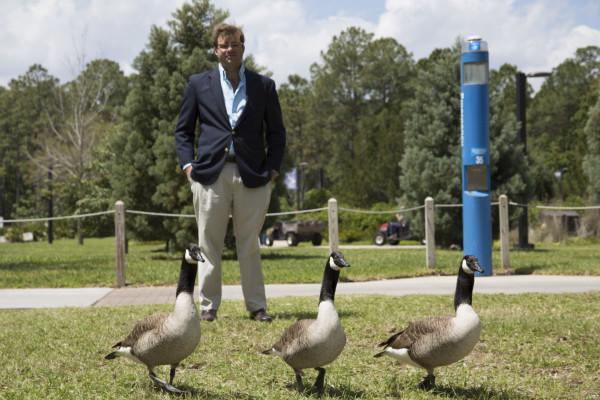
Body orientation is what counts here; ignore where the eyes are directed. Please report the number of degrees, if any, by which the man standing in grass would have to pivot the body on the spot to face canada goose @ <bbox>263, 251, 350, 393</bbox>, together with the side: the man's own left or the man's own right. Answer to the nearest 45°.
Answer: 0° — they already face it

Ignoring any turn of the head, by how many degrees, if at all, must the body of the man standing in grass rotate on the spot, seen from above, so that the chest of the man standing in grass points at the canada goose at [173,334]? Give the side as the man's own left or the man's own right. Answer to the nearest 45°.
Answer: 0° — they already face it

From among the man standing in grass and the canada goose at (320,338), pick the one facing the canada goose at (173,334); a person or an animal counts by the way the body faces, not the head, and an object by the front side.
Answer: the man standing in grass

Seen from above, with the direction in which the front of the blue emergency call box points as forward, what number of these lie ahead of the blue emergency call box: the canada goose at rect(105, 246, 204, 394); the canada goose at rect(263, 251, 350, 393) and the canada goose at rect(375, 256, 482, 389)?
3

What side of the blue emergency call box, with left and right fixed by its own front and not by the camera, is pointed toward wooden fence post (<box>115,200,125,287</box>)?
right

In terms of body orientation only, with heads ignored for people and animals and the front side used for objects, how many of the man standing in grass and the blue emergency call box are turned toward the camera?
2

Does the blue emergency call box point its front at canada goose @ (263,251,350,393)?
yes

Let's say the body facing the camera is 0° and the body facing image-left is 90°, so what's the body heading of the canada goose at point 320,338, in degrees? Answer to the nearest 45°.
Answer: approximately 315°

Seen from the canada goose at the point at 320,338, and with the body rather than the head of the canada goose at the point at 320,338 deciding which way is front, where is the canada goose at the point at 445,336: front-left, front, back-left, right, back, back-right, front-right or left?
front-left

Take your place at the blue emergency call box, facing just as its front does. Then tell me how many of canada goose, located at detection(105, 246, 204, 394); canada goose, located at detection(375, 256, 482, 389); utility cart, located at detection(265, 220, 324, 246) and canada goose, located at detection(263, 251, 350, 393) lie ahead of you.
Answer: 3

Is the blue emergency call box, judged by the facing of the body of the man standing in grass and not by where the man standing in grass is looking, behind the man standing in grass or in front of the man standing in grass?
behind

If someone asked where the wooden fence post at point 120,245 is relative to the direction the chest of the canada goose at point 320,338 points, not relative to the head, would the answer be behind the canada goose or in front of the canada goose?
behind

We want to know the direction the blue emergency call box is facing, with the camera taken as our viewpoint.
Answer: facing the viewer
